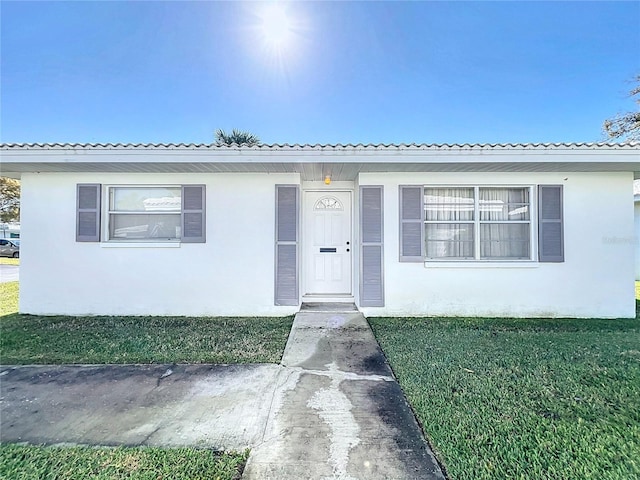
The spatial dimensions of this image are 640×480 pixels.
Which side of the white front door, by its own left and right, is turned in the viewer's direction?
front

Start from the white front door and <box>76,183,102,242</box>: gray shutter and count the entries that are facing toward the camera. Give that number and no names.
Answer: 2

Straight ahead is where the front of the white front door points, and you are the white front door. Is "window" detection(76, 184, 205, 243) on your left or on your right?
on your right

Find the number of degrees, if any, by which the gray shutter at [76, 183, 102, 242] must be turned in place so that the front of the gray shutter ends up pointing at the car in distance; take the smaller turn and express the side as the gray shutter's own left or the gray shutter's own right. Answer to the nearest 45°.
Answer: approximately 180°

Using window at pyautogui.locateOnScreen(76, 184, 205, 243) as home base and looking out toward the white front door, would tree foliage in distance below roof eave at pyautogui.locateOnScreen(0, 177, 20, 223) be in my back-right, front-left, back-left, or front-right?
back-left

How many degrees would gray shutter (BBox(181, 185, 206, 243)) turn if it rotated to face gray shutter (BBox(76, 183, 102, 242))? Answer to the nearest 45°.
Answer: approximately 90° to its right

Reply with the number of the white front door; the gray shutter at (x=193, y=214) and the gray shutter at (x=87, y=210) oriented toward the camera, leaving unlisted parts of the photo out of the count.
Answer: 3

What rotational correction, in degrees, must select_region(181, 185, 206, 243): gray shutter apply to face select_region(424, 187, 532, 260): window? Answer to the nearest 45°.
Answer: approximately 90° to its left

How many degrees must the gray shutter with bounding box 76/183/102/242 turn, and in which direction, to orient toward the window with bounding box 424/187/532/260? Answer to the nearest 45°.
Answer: approximately 45° to its left

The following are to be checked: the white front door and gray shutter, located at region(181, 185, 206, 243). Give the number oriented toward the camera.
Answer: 2

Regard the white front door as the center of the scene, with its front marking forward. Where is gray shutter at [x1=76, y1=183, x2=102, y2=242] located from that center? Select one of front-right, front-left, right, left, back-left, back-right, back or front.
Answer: right

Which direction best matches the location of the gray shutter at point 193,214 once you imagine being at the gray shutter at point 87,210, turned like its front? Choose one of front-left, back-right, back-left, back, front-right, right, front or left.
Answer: front-left

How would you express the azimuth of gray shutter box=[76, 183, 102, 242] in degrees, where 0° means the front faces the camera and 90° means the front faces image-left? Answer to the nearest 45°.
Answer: approximately 0°
